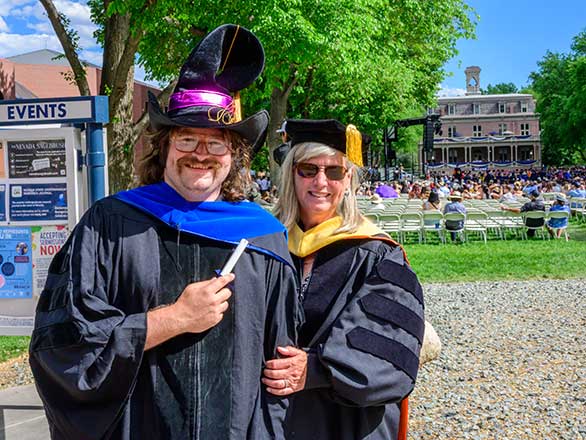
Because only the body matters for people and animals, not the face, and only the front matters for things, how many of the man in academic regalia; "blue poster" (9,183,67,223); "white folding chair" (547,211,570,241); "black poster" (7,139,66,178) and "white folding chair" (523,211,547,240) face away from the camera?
2

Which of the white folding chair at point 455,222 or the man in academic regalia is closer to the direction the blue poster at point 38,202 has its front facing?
the man in academic regalia

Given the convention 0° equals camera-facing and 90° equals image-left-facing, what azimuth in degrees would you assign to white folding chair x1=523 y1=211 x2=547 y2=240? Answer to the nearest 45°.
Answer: approximately 180°

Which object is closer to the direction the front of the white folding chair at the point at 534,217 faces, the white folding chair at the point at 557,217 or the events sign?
the white folding chair

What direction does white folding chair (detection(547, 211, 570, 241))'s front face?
away from the camera

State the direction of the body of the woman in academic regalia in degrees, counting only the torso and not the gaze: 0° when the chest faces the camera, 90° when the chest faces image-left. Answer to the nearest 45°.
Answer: approximately 45°

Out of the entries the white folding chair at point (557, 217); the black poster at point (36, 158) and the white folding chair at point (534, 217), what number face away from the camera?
2

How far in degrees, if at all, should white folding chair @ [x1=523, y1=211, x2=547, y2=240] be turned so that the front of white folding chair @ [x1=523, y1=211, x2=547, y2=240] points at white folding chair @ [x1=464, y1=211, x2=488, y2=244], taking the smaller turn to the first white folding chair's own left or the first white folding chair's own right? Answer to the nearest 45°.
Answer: approximately 90° to the first white folding chair's own left

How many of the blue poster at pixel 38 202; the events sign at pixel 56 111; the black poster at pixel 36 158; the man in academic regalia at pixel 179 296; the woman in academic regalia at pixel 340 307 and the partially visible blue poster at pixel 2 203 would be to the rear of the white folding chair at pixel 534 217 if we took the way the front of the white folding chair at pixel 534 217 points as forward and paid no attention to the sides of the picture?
6

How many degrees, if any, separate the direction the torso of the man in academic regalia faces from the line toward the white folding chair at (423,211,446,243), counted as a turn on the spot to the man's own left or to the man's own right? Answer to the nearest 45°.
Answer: approximately 135° to the man's own left

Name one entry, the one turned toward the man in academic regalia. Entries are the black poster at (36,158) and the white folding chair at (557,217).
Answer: the black poster
